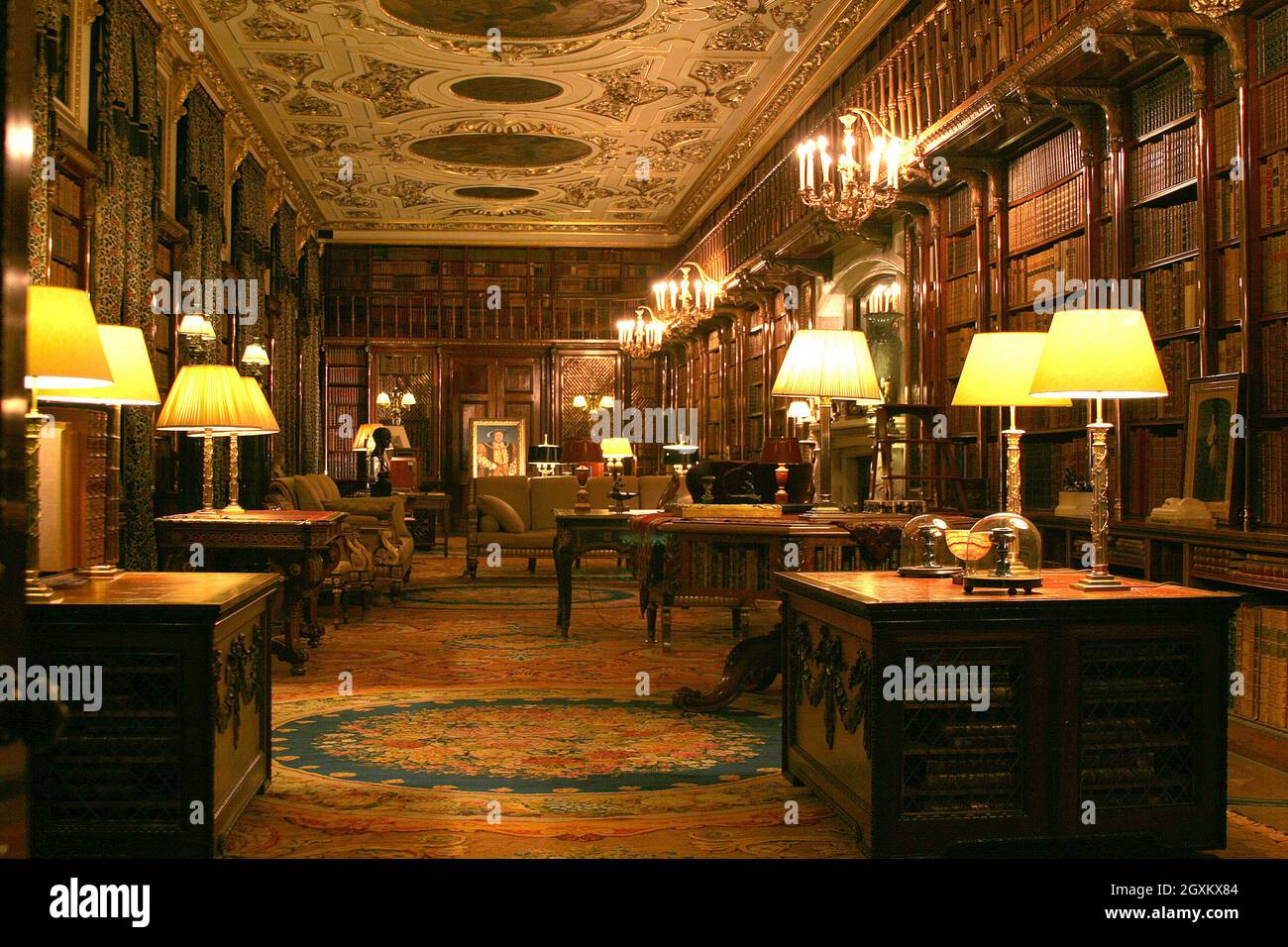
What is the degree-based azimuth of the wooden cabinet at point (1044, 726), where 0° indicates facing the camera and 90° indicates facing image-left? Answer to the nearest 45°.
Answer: approximately 0°

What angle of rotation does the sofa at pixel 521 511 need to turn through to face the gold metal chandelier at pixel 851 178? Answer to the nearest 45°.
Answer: approximately 45° to its left

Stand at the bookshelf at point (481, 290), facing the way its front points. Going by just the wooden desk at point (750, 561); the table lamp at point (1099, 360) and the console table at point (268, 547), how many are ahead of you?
3

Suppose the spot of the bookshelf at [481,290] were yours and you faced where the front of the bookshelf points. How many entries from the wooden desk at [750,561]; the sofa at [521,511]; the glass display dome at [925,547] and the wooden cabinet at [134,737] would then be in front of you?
4

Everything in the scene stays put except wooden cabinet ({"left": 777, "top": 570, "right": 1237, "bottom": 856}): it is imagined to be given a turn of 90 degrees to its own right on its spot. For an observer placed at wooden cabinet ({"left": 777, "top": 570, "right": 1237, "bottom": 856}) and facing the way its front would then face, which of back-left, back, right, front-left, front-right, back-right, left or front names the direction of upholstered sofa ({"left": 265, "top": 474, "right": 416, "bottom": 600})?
front-right
